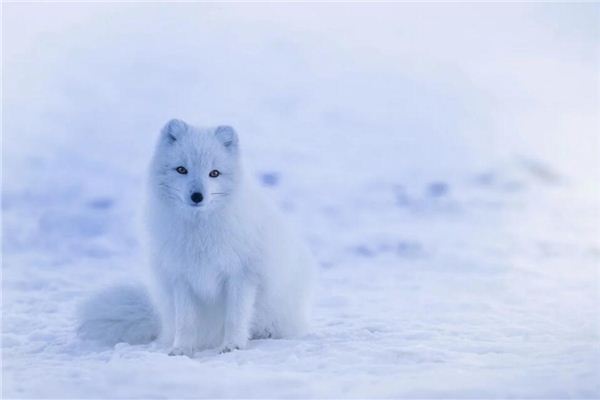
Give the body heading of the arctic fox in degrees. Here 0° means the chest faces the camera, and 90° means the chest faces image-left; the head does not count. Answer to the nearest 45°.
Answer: approximately 45°
